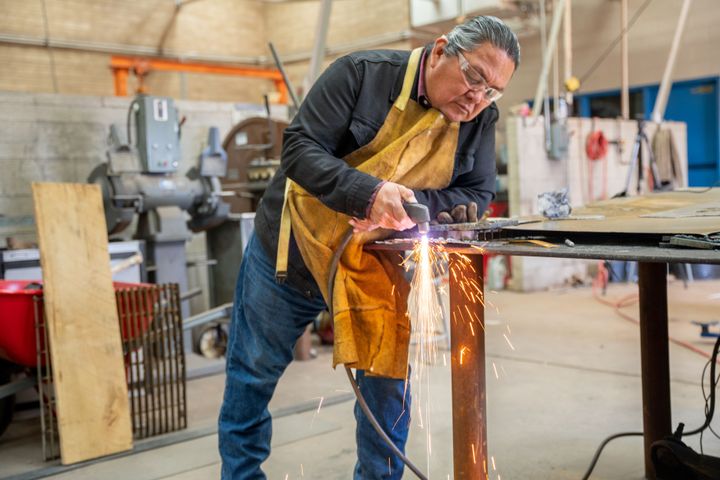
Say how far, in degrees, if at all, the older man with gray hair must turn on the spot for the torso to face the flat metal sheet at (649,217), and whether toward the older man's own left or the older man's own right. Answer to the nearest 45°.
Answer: approximately 45° to the older man's own left

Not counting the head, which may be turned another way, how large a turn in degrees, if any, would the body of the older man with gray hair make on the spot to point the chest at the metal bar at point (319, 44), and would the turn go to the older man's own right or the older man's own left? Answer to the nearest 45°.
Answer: approximately 135° to the older man's own left

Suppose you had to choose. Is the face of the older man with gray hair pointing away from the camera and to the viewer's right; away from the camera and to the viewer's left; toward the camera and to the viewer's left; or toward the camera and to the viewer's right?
toward the camera and to the viewer's right

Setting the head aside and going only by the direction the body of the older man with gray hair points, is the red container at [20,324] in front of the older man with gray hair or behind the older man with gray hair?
behind

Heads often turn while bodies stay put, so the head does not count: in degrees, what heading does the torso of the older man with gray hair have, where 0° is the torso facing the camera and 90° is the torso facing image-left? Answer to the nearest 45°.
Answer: approximately 315°

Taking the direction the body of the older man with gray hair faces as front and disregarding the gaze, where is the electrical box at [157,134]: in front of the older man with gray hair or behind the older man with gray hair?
behind

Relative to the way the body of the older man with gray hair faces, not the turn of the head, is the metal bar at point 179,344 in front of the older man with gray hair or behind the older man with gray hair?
behind

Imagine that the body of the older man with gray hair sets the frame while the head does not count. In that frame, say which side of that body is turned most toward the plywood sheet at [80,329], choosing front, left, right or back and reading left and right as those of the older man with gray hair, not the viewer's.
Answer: back

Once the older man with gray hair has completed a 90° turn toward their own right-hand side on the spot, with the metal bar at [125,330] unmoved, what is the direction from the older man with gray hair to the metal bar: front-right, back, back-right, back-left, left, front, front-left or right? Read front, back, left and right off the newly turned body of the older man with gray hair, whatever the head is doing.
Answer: right

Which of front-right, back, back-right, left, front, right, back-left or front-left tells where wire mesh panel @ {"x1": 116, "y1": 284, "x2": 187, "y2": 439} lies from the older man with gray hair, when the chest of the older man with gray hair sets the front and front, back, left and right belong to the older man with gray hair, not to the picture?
back

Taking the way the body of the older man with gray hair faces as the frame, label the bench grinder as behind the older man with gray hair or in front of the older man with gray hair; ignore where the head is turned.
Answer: behind
